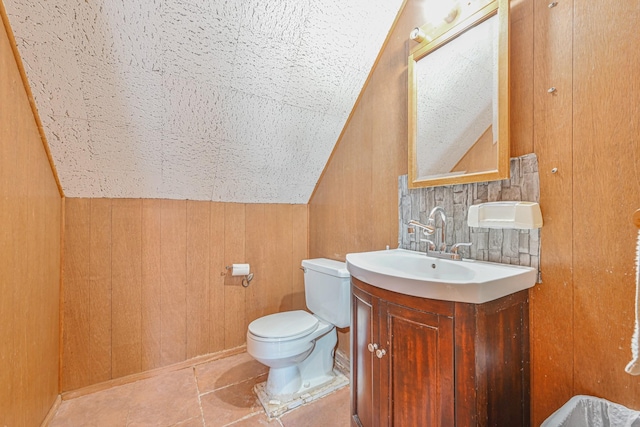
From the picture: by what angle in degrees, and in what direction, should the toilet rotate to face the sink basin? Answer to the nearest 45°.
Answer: approximately 90° to its left

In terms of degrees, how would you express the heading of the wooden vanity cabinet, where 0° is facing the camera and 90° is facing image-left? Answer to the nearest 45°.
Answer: approximately 45°

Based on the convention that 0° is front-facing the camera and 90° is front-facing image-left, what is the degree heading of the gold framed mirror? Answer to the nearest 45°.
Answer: approximately 45°
